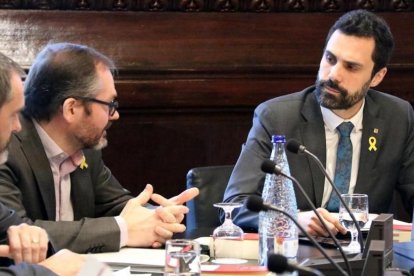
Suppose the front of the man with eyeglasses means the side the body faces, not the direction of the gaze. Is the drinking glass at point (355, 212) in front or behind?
in front

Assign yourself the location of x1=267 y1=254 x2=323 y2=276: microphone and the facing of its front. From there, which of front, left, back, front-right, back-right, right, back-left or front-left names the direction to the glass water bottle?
right

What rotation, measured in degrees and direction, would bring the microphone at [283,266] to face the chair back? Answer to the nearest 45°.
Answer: approximately 90° to its right

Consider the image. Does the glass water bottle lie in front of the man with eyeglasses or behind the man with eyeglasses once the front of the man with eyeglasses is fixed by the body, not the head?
in front

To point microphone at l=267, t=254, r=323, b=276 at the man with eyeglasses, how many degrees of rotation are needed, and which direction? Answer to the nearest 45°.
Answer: approximately 45° to its right

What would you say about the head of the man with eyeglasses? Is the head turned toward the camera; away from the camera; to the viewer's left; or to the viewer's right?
to the viewer's right

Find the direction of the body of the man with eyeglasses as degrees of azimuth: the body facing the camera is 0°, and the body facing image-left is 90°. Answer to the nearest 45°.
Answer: approximately 315°

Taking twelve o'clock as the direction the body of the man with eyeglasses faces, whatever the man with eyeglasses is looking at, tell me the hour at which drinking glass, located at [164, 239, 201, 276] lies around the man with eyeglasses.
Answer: The drinking glass is roughly at 1 o'clock from the man with eyeglasses.

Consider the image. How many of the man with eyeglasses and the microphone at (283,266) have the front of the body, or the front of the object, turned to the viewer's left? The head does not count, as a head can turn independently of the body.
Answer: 1

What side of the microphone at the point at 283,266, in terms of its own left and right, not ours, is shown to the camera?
left
